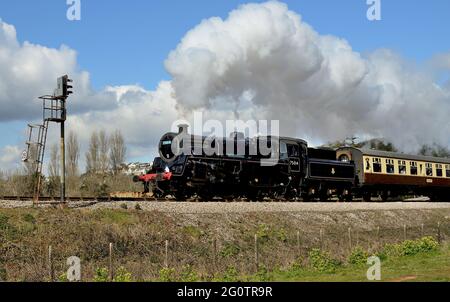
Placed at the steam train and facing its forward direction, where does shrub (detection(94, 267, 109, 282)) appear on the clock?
The shrub is roughly at 11 o'clock from the steam train.

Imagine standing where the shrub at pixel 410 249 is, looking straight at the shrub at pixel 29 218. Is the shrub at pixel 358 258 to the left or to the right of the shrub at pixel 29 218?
left

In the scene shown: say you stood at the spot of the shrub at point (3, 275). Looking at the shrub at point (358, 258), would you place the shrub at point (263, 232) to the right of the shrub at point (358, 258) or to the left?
left

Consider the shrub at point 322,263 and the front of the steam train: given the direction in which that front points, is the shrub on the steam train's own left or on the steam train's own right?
on the steam train's own left

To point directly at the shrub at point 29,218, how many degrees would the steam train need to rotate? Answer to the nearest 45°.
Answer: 0° — it already faces it

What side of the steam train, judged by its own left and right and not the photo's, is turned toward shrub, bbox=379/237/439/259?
left

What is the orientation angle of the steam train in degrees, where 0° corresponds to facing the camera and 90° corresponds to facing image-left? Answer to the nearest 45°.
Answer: approximately 45°

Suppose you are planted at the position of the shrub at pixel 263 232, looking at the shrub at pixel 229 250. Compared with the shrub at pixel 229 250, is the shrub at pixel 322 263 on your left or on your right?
left

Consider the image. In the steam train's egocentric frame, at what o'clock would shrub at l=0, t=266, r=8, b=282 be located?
The shrub is roughly at 11 o'clock from the steam train.
